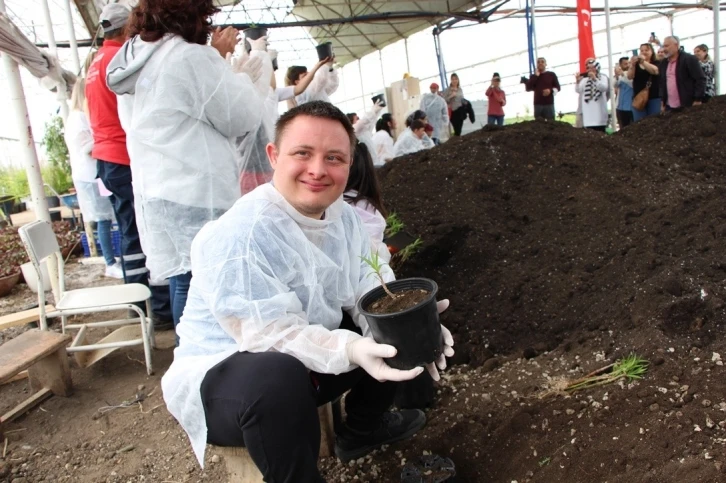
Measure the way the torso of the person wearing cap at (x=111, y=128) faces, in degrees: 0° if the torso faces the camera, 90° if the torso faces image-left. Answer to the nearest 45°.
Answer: approximately 225°

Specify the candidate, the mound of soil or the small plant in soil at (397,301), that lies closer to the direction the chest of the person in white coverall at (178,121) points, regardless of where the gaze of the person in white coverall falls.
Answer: the mound of soil

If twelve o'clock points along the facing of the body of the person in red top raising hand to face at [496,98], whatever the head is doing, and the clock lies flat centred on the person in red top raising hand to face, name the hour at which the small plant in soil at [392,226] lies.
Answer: The small plant in soil is roughly at 12 o'clock from the person in red top raising hand to face.

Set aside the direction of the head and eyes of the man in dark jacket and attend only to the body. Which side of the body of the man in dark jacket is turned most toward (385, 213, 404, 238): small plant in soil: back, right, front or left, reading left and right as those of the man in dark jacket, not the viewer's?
front

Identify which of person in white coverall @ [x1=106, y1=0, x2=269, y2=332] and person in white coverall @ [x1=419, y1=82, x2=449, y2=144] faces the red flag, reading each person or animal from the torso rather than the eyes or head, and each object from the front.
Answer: person in white coverall @ [x1=106, y1=0, x2=269, y2=332]

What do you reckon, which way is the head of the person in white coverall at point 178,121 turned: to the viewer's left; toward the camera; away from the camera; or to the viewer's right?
away from the camera

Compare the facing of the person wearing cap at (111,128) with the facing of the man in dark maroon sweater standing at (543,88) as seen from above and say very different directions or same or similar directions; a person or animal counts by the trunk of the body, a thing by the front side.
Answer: very different directions

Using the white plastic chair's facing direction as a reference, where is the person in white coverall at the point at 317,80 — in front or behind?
in front

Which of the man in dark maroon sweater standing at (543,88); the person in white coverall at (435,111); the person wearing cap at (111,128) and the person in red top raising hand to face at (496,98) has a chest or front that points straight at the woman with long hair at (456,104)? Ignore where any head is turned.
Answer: the person wearing cap
